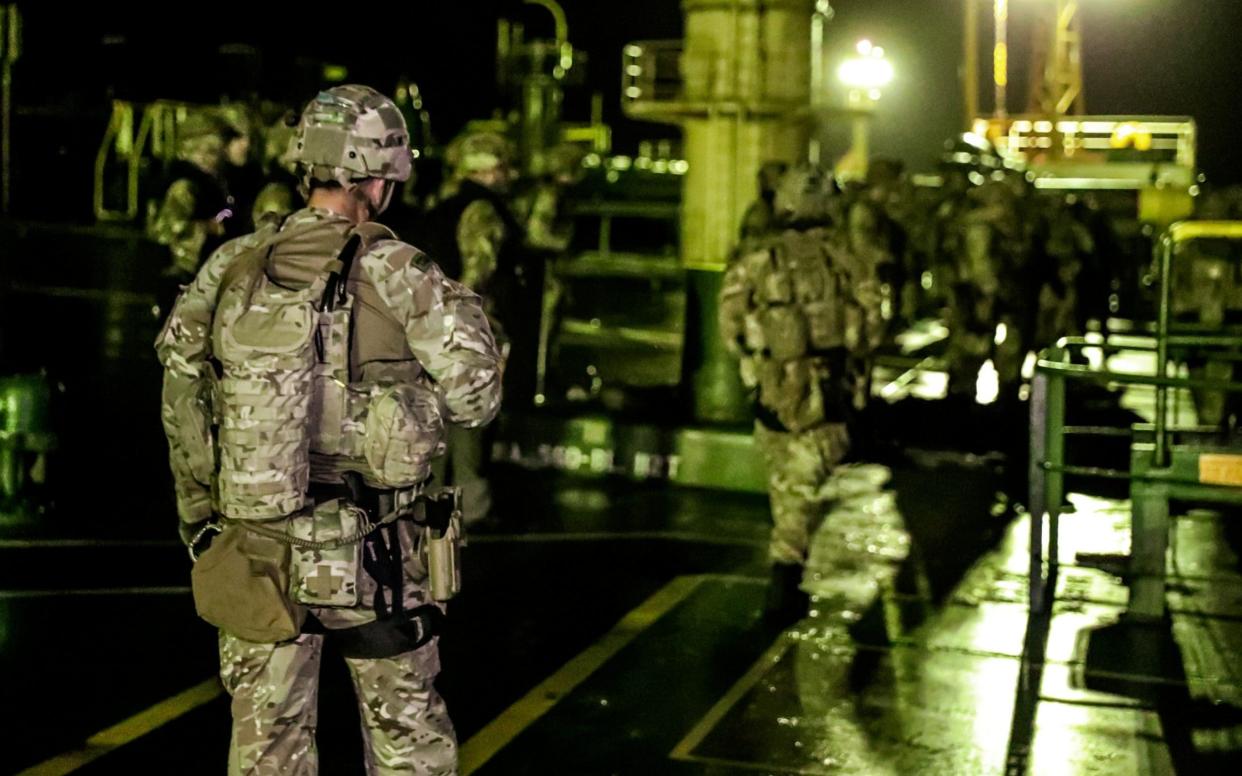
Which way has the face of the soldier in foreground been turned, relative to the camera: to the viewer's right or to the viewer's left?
to the viewer's right

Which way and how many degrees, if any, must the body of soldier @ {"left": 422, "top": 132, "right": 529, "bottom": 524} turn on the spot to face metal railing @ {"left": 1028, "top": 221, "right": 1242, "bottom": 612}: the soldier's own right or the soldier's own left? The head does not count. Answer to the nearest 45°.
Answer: approximately 45° to the soldier's own right

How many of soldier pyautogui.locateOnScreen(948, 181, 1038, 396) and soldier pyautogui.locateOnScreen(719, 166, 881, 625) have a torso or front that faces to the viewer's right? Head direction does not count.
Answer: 0

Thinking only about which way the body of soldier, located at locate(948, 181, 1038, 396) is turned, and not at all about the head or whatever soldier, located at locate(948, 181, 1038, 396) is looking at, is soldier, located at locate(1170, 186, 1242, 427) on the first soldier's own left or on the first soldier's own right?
on the first soldier's own right

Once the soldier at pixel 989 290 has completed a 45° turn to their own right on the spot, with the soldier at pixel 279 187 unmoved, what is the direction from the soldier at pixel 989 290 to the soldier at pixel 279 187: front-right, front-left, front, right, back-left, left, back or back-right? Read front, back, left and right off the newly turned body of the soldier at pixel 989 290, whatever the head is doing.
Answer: back

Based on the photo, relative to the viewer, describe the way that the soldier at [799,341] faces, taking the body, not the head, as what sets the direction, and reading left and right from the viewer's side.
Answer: facing away from the viewer

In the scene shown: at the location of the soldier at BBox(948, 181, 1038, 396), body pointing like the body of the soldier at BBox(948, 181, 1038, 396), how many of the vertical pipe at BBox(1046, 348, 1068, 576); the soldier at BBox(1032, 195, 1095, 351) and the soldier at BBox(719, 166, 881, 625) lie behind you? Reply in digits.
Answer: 2

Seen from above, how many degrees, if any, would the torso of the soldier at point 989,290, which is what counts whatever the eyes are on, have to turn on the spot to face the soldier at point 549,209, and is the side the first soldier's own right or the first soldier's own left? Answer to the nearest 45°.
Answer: approximately 90° to the first soldier's own left

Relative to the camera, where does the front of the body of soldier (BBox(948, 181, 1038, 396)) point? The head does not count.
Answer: away from the camera

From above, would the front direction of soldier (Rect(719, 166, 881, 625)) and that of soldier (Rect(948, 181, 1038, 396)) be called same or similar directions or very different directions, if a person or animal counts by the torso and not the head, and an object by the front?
same or similar directions
